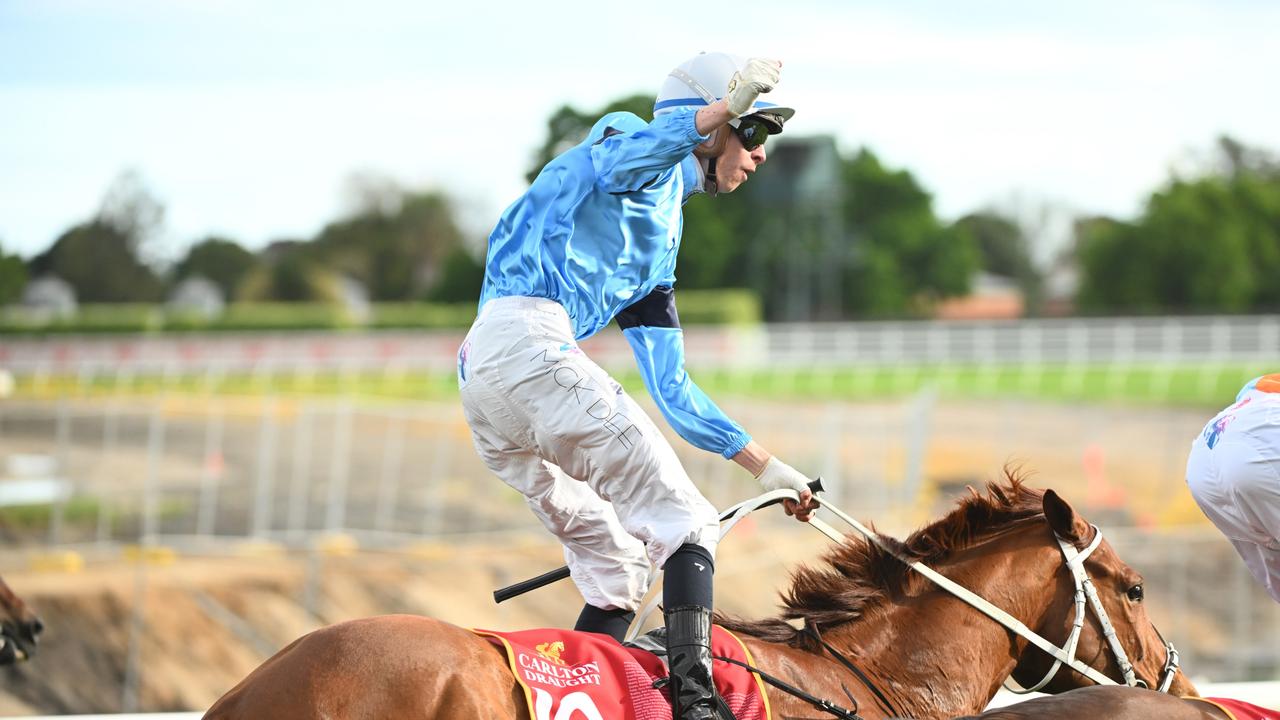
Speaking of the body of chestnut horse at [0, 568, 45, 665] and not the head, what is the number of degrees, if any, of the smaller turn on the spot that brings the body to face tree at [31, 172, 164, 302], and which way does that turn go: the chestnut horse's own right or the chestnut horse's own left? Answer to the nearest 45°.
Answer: approximately 90° to the chestnut horse's own left

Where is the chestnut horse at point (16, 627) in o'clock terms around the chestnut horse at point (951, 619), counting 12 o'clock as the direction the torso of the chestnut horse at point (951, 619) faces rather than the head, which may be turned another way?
the chestnut horse at point (16, 627) is roughly at 7 o'clock from the chestnut horse at point (951, 619).

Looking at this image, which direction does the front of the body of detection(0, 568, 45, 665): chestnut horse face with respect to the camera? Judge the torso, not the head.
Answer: to the viewer's right

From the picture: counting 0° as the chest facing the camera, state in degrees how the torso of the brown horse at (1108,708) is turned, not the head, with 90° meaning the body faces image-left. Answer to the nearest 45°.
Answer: approximately 270°

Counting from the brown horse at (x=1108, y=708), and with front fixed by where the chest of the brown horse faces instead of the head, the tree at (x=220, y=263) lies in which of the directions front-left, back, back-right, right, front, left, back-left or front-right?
back-left

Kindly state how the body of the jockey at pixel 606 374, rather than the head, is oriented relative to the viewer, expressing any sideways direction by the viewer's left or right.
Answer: facing to the right of the viewer

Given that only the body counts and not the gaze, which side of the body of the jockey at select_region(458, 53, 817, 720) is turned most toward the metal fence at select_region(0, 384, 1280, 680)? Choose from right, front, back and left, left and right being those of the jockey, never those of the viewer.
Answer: left

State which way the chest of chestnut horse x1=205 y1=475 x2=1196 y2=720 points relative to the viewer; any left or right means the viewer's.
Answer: facing to the right of the viewer

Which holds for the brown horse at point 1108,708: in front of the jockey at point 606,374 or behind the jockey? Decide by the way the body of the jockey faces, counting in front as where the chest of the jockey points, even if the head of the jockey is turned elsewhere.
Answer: in front

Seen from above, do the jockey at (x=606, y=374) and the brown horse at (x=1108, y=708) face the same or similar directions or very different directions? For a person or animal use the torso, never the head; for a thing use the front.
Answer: same or similar directions

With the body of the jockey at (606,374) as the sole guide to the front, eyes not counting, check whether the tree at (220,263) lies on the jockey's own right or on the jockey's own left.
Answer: on the jockey's own left

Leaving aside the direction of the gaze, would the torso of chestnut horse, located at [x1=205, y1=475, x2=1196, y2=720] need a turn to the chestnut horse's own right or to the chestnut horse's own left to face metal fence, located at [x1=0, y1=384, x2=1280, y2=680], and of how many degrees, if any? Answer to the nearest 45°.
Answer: approximately 90° to the chestnut horse's own left

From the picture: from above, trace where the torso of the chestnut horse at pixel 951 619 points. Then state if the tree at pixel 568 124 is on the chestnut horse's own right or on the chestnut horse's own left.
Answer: on the chestnut horse's own left

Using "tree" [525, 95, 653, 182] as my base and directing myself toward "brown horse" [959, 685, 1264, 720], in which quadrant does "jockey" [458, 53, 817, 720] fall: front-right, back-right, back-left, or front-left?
front-right

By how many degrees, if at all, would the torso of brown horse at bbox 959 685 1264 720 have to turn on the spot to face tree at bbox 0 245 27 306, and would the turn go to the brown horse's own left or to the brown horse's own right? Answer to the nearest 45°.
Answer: approximately 135° to the brown horse's own left

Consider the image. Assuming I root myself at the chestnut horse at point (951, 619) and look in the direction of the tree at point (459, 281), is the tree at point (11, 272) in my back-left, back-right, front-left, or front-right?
front-left
